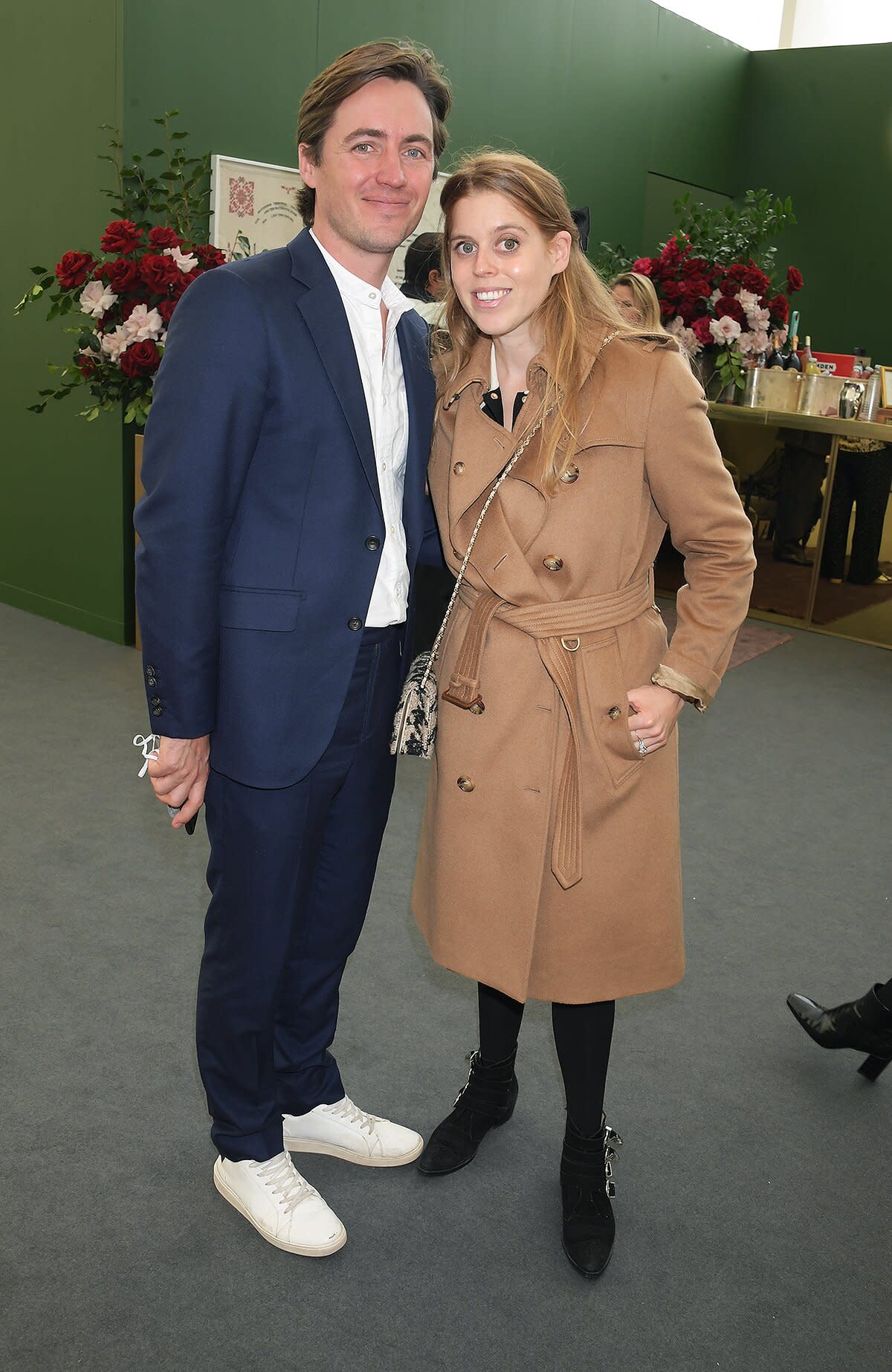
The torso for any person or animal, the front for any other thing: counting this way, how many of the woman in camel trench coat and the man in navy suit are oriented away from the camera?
0

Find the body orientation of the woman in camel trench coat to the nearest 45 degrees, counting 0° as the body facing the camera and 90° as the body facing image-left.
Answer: approximately 45°

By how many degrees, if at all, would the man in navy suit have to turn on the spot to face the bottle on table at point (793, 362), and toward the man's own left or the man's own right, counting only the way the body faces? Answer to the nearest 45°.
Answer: approximately 90° to the man's own left

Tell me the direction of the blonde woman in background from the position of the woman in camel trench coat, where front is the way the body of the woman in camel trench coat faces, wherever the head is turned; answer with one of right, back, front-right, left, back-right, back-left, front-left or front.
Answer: back-right

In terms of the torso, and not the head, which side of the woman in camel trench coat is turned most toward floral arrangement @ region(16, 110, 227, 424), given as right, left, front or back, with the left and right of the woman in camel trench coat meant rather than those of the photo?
right

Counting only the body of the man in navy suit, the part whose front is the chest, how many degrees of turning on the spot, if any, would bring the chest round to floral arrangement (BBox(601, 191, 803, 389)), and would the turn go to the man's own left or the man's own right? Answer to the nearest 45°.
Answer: approximately 90° to the man's own left

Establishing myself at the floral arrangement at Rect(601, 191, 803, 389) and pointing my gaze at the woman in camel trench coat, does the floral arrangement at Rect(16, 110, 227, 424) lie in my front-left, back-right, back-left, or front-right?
front-right

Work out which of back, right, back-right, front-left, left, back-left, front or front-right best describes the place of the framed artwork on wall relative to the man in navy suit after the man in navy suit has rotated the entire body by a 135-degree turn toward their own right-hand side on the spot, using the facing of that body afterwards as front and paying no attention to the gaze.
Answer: right

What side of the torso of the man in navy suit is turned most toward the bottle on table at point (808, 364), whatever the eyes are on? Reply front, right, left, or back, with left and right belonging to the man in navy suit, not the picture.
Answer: left

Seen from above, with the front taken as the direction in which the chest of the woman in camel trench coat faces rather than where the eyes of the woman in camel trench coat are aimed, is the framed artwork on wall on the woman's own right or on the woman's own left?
on the woman's own right
